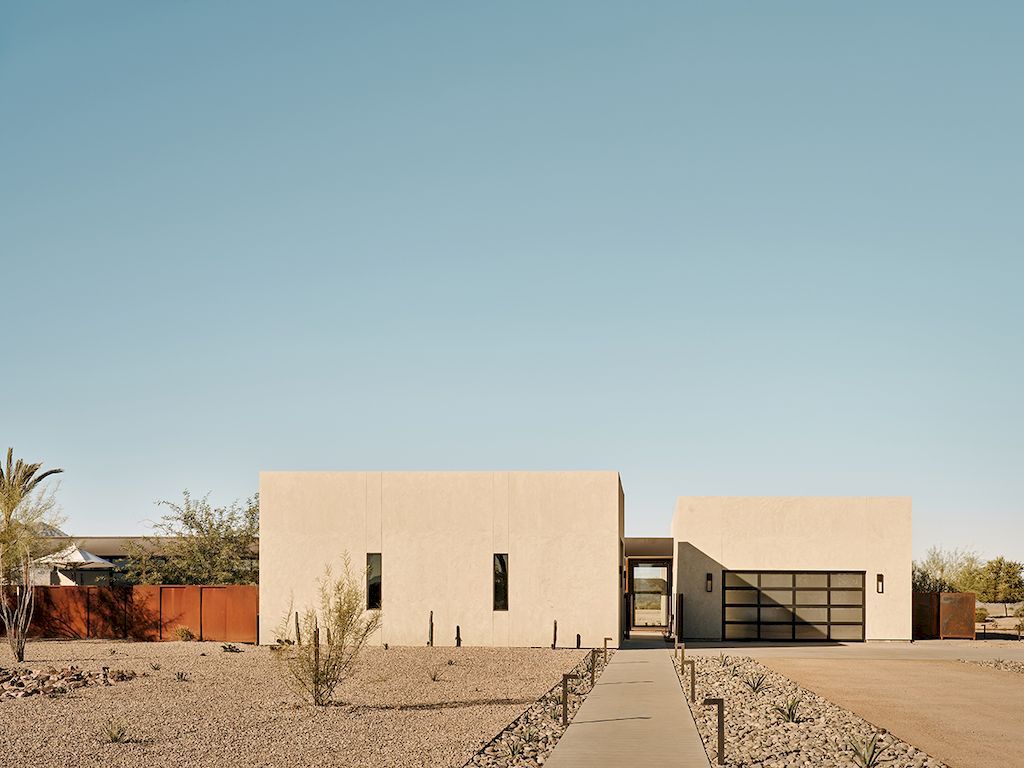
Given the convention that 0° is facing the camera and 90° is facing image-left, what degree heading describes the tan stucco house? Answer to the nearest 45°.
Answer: approximately 0°

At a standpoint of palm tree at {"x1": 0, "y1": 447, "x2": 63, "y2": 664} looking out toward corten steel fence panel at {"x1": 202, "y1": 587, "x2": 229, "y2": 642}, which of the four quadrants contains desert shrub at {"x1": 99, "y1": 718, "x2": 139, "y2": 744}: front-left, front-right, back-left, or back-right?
back-right

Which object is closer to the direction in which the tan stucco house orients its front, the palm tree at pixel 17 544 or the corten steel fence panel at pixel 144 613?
the palm tree

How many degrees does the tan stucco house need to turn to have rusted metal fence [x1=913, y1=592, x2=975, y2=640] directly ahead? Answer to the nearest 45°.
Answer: approximately 135° to its left

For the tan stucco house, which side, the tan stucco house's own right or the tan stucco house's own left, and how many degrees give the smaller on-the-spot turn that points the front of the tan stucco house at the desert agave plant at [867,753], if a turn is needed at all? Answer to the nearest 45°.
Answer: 0° — it already faces it
